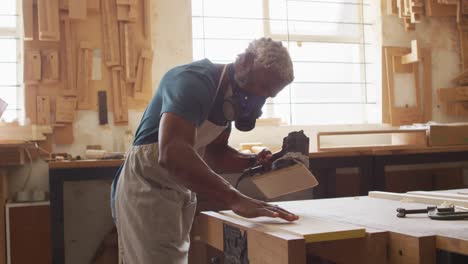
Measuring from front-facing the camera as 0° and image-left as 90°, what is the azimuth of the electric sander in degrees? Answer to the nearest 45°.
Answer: approximately 270°

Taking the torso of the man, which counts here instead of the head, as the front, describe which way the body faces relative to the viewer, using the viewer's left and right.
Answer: facing to the right of the viewer

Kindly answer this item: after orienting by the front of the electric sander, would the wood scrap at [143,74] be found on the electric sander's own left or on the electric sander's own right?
on the electric sander's own left

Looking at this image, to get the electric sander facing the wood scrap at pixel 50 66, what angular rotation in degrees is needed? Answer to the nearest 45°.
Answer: approximately 135° to its left

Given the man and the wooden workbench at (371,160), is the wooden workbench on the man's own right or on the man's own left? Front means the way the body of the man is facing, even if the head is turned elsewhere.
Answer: on the man's own left

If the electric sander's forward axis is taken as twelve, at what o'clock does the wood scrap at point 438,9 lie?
The wood scrap is roughly at 10 o'clock from the electric sander.

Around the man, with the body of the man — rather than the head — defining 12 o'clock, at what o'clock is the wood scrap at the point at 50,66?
The wood scrap is roughly at 8 o'clock from the man.

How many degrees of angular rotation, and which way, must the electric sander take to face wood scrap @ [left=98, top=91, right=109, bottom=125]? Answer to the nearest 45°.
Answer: approximately 135° to its left

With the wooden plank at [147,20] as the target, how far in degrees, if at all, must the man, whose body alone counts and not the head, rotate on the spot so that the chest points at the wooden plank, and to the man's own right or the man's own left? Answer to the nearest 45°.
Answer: approximately 90° to the man's own left

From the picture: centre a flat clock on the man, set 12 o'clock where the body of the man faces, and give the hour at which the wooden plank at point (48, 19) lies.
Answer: The wooden plank is roughly at 8 o'clock from the man.

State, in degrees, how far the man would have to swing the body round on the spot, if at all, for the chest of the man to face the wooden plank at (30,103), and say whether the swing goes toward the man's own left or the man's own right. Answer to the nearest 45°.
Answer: approximately 135° to the man's own left

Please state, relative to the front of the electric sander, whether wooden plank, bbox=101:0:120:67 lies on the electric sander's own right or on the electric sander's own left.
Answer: on the electric sander's own left

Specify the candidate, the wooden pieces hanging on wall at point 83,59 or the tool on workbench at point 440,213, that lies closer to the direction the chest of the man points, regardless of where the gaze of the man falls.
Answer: the tool on workbench

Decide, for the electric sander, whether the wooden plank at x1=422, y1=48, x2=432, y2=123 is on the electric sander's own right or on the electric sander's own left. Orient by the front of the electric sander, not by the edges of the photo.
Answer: on the electric sander's own left

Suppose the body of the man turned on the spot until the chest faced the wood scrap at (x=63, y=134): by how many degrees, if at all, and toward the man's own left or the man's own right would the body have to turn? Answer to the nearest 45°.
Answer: approximately 135° to the man's own left
